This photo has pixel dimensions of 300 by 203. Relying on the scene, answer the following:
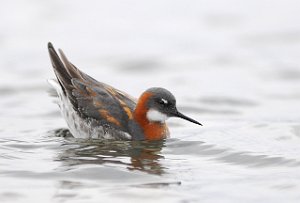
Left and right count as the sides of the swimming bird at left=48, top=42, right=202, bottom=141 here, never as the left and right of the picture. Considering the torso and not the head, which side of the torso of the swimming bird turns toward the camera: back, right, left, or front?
right
